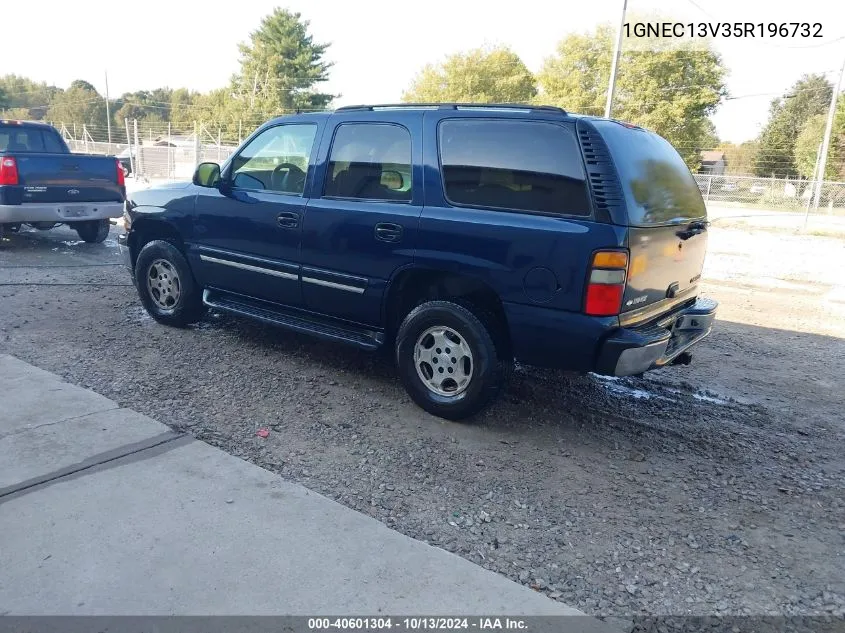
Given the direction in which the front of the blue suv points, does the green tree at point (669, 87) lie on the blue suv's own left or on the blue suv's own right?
on the blue suv's own right

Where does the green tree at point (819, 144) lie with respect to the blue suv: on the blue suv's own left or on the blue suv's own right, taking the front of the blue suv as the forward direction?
on the blue suv's own right

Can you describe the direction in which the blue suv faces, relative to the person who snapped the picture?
facing away from the viewer and to the left of the viewer

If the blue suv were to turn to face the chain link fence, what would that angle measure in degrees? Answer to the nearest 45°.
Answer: approximately 90° to its right

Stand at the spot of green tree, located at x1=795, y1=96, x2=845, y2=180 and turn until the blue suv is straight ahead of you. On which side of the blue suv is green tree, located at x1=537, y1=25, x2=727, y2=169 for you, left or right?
right
